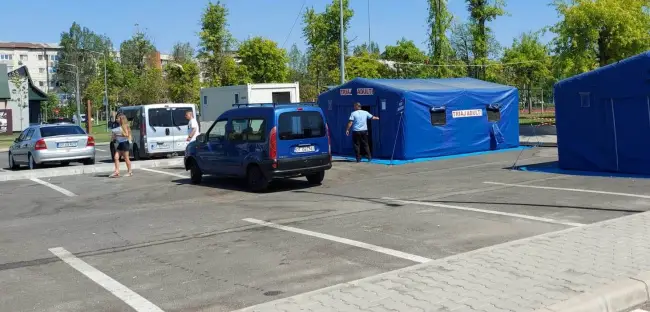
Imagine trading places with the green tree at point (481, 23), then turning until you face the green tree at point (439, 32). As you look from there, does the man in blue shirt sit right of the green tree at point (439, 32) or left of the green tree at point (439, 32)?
left

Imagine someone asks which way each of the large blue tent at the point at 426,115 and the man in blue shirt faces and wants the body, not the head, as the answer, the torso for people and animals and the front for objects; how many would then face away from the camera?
1

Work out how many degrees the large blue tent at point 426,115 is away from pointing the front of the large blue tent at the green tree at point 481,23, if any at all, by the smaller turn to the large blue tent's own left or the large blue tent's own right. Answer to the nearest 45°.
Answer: approximately 135° to the large blue tent's own right

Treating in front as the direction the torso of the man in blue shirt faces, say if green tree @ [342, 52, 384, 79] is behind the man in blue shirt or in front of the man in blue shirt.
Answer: in front

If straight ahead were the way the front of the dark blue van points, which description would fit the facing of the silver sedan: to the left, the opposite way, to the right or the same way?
the same way

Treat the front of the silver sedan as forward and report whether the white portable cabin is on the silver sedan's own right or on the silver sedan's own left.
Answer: on the silver sedan's own right

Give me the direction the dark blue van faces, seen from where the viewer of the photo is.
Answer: facing away from the viewer and to the left of the viewer

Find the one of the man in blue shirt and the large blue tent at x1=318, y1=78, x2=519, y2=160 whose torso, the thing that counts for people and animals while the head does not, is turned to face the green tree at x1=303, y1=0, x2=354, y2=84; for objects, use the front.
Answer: the man in blue shirt

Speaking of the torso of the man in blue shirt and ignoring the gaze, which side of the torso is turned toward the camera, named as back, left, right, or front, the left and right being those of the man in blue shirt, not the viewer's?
back

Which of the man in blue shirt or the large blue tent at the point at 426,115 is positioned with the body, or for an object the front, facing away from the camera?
the man in blue shirt

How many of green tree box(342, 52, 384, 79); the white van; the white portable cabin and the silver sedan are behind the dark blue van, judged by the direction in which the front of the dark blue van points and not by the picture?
0
